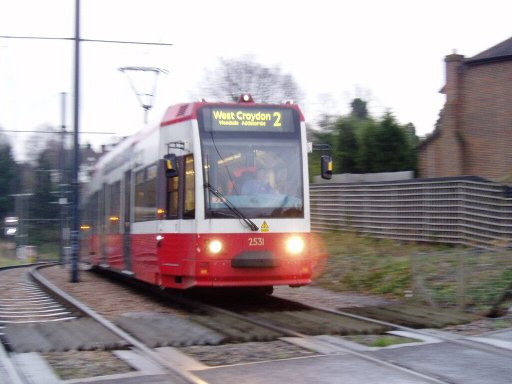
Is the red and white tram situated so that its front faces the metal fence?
no

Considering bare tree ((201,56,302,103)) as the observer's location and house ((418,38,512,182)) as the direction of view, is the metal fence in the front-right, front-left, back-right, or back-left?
front-right

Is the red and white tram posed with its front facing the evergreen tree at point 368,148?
no

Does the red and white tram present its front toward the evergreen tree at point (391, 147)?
no

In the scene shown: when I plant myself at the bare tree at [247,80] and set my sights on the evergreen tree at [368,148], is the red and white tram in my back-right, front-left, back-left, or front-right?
front-right

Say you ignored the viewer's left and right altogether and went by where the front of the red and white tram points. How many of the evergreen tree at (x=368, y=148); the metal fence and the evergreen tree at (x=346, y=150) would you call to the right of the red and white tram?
0

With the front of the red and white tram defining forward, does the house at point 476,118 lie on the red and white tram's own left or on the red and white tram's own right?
on the red and white tram's own left

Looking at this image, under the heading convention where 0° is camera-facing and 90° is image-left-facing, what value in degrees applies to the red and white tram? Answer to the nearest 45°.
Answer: approximately 315°

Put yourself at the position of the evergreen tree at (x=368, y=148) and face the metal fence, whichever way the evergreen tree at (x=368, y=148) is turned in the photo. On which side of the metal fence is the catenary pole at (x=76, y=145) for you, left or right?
right
